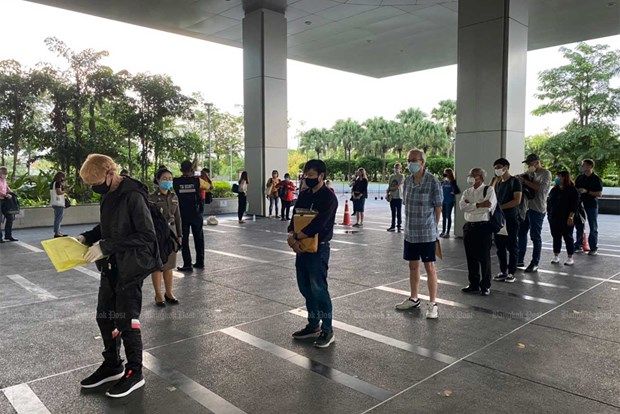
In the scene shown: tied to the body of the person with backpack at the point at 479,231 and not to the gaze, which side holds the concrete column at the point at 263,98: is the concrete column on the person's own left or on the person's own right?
on the person's own right

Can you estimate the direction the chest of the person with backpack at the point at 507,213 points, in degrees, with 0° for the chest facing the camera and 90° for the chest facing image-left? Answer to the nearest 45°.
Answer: approximately 45°

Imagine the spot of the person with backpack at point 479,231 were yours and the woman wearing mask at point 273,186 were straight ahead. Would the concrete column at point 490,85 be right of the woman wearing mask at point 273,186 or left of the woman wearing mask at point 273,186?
right

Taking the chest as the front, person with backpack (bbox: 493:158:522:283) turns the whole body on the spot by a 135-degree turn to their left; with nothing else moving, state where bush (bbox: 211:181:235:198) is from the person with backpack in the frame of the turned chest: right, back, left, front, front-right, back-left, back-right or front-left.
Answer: back-left

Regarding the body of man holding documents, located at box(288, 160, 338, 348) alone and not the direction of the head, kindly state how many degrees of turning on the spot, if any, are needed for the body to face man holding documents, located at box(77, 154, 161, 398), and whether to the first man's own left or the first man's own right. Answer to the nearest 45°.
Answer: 0° — they already face them

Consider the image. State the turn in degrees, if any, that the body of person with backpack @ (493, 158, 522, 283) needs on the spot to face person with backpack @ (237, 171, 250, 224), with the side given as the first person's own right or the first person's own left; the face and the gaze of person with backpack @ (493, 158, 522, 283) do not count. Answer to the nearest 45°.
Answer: approximately 90° to the first person's own right
